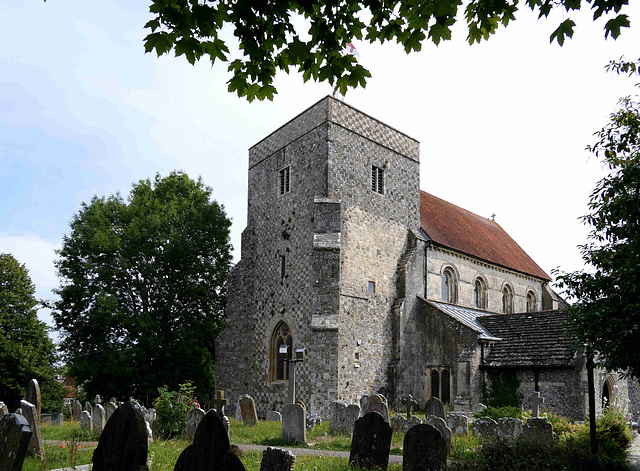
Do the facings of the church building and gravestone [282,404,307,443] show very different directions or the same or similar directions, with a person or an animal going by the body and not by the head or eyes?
same or similar directions

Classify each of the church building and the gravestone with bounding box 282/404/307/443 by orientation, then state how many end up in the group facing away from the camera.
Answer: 0

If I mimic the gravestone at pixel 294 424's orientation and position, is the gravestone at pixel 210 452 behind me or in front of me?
in front

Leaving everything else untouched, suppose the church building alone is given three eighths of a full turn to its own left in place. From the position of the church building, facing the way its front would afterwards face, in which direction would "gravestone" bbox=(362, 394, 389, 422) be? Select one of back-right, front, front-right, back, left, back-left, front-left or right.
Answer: right

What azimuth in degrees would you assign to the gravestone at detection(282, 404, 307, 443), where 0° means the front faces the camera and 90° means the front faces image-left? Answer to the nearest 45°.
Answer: approximately 45°

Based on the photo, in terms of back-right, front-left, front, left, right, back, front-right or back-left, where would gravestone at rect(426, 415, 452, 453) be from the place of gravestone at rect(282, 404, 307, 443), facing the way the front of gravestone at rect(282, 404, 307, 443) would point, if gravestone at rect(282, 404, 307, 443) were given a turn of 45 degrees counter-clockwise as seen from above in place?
front-left

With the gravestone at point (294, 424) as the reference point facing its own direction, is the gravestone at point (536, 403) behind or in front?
behind

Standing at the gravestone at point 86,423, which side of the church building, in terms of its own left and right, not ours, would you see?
front

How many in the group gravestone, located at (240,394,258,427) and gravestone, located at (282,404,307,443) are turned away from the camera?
0

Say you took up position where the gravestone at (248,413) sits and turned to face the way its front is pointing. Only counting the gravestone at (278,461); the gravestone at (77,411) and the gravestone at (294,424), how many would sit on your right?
1

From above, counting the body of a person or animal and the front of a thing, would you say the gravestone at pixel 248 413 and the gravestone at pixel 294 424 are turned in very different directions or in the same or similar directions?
same or similar directions

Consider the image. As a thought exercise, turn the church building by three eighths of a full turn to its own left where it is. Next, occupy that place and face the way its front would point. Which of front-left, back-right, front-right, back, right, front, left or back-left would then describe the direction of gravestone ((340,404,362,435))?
right

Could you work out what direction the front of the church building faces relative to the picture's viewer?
facing the viewer and to the left of the viewer

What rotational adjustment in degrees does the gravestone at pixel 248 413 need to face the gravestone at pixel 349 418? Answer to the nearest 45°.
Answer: approximately 90° to its left

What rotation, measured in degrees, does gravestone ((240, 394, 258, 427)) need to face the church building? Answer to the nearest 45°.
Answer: approximately 180°

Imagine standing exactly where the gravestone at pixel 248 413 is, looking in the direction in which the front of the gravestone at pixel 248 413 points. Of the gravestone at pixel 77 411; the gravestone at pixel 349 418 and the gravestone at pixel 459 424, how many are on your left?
2
